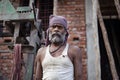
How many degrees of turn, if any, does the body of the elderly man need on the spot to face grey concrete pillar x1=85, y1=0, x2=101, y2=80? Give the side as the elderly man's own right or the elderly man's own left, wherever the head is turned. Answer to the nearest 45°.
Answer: approximately 180°

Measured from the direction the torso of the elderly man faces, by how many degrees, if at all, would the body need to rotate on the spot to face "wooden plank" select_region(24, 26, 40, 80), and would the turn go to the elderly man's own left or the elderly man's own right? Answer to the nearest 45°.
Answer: approximately 135° to the elderly man's own right

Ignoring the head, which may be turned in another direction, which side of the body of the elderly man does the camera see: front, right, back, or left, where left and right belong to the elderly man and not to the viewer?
front

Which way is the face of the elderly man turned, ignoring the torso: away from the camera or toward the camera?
toward the camera

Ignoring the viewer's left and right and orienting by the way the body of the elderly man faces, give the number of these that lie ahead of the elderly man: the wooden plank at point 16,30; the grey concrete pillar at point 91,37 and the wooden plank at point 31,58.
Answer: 0

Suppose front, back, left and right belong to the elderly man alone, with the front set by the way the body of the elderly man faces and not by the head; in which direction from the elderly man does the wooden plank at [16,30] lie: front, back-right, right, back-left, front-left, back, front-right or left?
back-right
